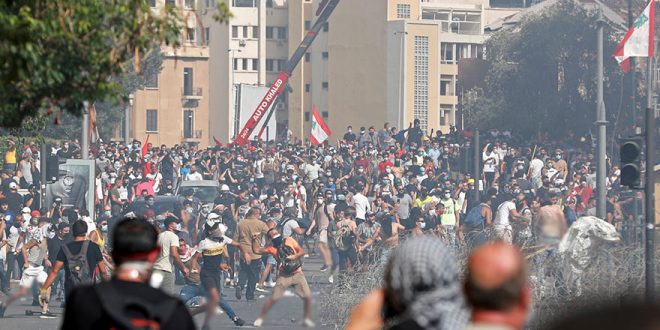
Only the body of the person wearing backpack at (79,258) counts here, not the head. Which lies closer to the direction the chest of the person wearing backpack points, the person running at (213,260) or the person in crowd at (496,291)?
the person running

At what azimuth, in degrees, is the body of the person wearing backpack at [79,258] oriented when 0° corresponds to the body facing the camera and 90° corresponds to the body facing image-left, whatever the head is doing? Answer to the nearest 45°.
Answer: approximately 180°

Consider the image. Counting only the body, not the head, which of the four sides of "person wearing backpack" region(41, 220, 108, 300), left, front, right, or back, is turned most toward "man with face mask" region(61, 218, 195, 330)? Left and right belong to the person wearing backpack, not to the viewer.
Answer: back

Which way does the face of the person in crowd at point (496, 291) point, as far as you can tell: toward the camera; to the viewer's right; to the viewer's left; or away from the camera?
away from the camera

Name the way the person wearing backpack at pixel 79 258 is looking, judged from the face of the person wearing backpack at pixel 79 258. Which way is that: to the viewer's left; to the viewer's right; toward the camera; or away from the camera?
away from the camera

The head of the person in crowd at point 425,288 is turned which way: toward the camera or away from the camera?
away from the camera

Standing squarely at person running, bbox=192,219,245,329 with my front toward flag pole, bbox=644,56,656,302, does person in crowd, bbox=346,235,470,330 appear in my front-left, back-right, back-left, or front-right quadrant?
front-right

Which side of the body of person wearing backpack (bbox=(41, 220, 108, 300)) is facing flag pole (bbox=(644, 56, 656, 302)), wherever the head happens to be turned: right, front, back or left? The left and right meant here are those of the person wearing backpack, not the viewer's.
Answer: right

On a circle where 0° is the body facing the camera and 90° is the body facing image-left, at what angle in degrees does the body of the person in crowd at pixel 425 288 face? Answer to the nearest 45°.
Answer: approximately 180°

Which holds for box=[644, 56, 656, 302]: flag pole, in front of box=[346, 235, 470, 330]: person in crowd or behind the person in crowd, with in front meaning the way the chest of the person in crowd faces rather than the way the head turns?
in front
